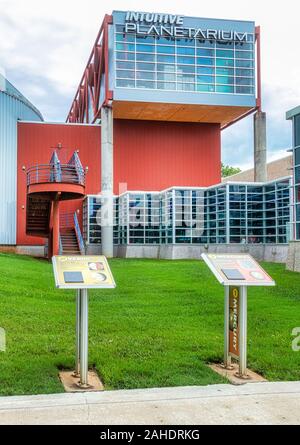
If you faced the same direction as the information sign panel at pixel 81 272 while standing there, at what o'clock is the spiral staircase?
The spiral staircase is roughly at 6 o'clock from the information sign panel.

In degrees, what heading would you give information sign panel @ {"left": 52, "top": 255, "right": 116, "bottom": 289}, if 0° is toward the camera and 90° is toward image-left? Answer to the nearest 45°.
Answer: approximately 0°

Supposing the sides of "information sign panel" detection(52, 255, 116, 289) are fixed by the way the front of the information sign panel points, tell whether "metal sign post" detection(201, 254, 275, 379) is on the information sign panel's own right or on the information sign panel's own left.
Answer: on the information sign panel's own left
